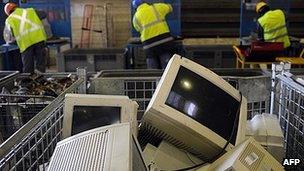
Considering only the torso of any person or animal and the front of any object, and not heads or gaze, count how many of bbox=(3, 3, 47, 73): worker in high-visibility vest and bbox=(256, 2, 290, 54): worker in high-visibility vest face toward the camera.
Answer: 0

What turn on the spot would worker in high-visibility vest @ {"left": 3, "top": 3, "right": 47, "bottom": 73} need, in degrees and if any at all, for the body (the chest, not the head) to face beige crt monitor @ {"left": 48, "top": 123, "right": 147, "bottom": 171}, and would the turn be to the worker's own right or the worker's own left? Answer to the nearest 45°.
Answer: approximately 135° to the worker's own left

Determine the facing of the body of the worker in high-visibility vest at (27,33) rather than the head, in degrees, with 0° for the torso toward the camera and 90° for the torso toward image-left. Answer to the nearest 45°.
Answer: approximately 135°

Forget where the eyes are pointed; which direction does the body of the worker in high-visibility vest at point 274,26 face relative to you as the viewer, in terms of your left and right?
facing away from the viewer and to the left of the viewer
